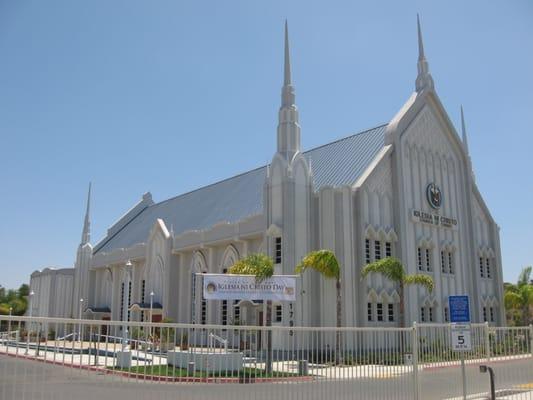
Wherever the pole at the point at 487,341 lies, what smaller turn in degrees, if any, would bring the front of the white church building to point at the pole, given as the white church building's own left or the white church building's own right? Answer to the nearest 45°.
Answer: approximately 45° to the white church building's own right

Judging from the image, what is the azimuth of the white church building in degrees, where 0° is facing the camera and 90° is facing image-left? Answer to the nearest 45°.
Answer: approximately 315°

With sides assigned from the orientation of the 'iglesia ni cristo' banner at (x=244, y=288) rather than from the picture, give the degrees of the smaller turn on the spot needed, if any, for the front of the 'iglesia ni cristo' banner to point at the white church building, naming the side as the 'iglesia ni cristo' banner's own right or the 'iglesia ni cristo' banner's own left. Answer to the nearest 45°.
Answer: approximately 135° to the 'iglesia ni cristo' banner's own left

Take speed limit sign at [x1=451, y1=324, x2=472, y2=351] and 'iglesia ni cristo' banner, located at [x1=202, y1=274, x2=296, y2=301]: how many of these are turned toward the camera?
2

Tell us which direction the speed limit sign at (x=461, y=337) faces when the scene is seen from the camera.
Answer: facing the viewer

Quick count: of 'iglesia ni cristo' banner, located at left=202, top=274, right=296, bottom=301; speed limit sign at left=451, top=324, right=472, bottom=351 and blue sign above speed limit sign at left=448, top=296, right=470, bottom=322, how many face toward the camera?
3

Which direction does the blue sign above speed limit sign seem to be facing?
toward the camera

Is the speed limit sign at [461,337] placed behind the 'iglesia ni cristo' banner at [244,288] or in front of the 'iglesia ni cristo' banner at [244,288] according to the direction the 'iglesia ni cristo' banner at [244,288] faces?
in front

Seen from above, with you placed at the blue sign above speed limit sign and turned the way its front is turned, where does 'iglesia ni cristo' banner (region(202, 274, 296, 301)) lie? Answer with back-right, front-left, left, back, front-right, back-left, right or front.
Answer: back-right

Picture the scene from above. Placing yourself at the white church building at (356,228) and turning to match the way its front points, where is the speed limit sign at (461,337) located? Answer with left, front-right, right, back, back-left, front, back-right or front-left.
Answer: front-right
